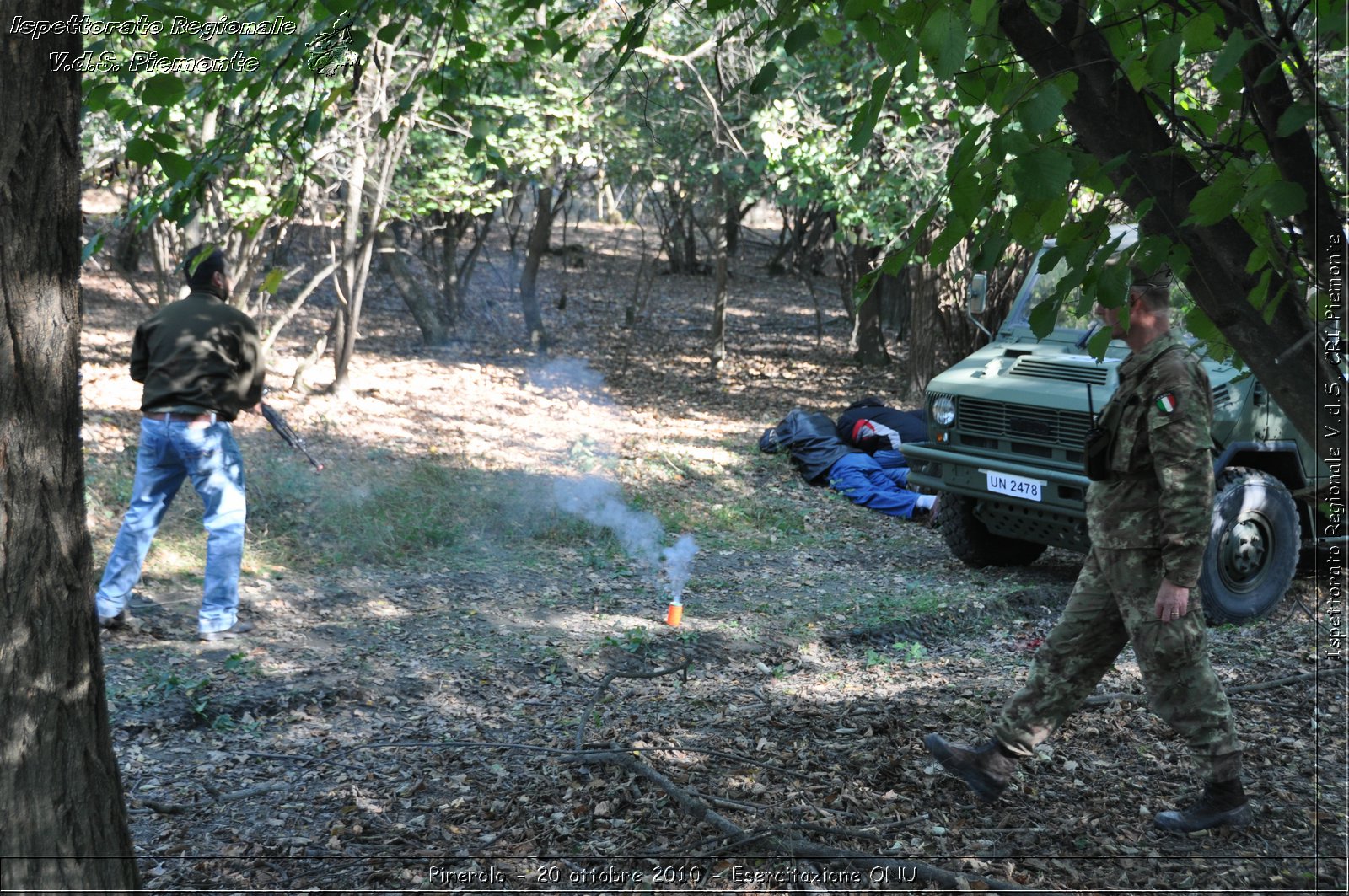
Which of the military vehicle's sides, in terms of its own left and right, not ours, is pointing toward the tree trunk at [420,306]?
right

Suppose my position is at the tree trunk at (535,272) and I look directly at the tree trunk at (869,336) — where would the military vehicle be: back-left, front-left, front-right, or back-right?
front-right

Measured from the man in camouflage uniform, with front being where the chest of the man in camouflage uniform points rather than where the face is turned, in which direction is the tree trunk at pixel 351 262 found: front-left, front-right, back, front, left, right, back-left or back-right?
front-right

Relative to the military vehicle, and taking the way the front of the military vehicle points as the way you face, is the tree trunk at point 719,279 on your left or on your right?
on your right

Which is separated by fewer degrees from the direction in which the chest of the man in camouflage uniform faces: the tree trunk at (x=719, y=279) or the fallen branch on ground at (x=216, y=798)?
the fallen branch on ground

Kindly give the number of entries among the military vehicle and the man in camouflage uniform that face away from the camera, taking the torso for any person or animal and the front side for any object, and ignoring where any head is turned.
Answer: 0

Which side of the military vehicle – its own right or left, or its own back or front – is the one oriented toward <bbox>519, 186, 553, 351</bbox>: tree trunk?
right

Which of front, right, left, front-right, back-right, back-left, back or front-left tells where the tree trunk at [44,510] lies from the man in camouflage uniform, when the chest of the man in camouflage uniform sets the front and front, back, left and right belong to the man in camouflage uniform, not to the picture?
front-left

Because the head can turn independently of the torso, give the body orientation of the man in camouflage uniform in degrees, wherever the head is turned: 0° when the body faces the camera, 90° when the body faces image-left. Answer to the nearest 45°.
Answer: approximately 90°

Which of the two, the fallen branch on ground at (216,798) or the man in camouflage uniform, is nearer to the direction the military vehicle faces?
the fallen branch on ground

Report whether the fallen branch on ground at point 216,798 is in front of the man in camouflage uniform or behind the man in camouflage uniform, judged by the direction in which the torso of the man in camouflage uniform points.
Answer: in front

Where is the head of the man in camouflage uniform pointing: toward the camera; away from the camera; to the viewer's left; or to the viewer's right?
to the viewer's left

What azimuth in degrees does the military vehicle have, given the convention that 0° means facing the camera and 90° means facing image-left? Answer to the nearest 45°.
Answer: approximately 45°
